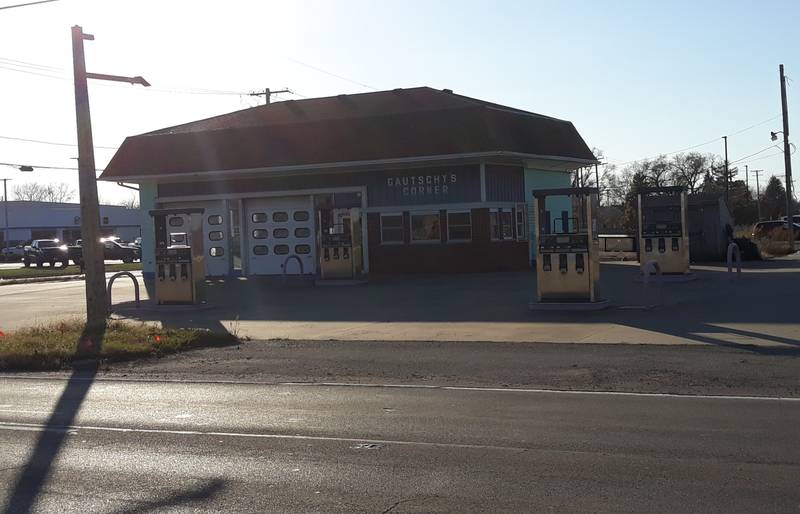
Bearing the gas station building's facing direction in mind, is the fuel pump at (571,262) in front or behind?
in front

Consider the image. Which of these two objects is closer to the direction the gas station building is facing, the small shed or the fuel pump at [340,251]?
the fuel pump

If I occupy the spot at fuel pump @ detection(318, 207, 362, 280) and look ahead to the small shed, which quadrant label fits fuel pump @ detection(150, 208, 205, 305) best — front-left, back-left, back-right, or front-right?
back-right

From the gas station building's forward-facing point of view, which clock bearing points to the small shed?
The small shed is roughly at 9 o'clock from the gas station building.

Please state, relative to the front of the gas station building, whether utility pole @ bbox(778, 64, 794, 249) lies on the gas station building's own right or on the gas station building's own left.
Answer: on the gas station building's own left

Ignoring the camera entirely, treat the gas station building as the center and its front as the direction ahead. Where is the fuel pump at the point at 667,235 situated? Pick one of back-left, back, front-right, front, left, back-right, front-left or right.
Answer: front-left

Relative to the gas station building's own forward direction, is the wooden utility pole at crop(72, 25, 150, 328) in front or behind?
in front

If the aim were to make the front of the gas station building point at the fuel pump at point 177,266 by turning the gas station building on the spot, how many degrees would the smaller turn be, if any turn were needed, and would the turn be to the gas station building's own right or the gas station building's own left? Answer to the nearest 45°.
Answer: approximately 45° to the gas station building's own right

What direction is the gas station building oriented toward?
toward the camera

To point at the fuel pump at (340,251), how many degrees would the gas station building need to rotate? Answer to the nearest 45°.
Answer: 0° — it already faces it

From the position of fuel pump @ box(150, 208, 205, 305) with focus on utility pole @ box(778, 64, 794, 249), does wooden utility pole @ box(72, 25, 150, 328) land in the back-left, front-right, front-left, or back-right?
back-right
